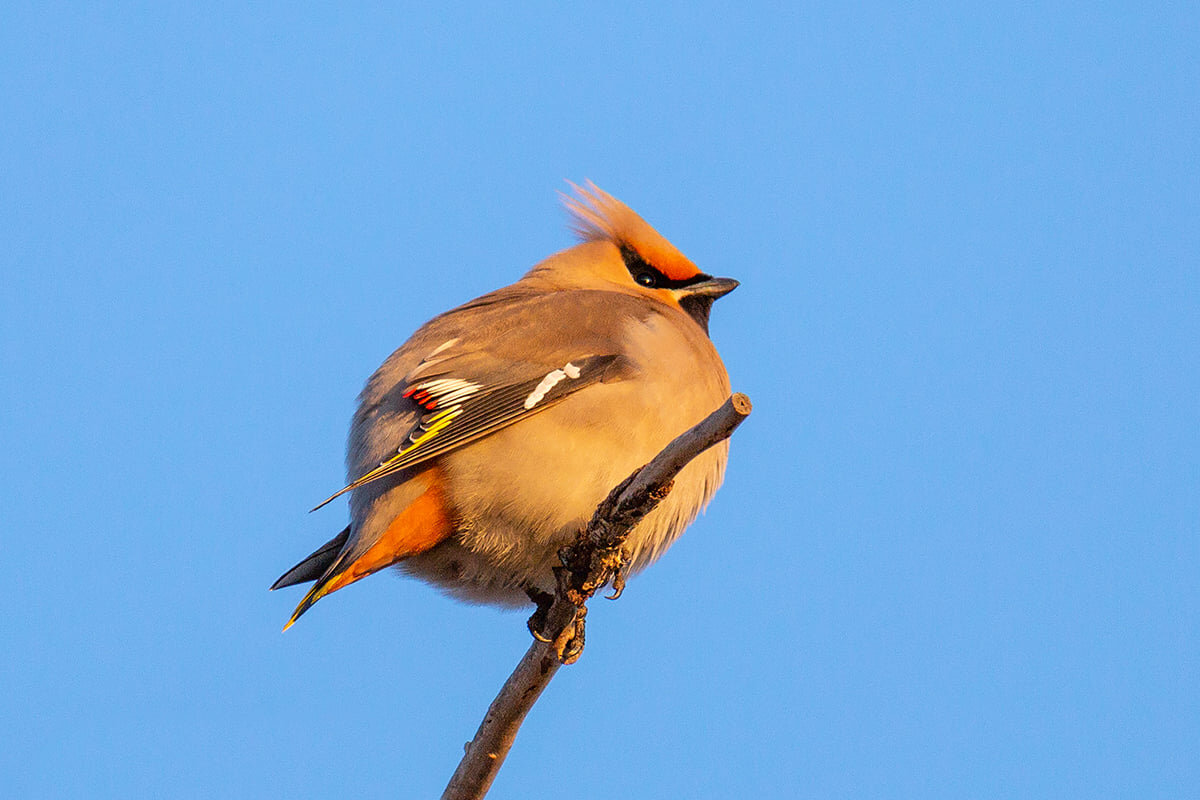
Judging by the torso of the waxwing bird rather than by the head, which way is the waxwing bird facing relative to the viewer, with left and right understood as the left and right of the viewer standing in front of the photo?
facing to the right of the viewer
